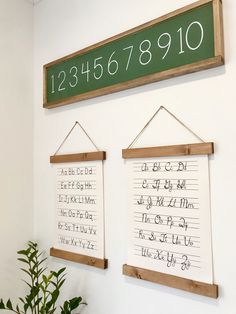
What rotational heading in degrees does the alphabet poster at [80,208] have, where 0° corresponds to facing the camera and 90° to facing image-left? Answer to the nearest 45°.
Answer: approximately 45°

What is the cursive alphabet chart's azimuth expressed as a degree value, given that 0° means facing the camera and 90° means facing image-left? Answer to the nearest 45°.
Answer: approximately 45°
